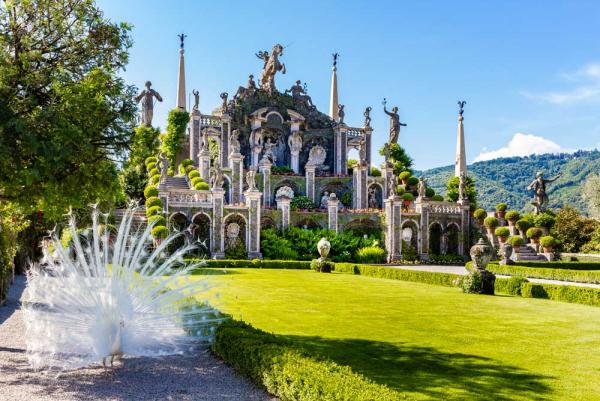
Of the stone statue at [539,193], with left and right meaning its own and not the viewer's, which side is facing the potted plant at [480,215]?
right

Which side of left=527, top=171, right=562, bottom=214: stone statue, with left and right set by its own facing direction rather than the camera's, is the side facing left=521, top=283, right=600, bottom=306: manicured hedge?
front

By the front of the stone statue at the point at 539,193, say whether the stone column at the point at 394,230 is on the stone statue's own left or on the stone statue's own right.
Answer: on the stone statue's own right

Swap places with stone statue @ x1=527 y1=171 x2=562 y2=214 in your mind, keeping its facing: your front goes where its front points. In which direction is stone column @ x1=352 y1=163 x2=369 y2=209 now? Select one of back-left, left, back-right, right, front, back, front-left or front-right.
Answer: right

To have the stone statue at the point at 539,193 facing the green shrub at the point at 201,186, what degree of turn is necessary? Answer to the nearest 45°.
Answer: approximately 45° to its right

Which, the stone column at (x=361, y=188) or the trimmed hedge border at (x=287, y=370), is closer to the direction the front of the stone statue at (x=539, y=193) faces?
the trimmed hedge border

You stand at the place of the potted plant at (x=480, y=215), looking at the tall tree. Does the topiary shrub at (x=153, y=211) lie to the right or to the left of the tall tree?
right

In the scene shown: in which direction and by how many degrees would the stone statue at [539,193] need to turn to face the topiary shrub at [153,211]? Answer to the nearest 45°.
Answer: approximately 45° to its right

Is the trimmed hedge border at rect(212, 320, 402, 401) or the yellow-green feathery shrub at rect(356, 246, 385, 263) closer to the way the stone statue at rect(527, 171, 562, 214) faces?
the trimmed hedge border

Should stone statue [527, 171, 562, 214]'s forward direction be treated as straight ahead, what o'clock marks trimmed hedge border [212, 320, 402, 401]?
The trimmed hedge border is roughly at 12 o'clock from the stone statue.

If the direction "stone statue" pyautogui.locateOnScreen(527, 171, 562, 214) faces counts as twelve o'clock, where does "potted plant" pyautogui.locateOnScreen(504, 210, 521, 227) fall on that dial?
The potted plant is roughly at 2 o'clock from the stone statue.

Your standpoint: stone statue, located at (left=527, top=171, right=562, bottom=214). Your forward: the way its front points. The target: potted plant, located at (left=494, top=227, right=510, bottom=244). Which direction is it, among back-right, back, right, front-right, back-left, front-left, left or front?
front-right

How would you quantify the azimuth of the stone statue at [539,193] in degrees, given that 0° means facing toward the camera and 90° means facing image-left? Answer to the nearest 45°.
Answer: approximately 0°

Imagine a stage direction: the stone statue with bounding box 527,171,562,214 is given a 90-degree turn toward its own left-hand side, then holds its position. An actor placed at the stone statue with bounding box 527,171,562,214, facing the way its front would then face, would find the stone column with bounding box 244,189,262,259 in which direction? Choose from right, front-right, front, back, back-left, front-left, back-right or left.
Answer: back-right

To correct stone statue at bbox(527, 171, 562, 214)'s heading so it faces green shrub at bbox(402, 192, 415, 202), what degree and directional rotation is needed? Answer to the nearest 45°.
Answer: approximately 90° to its right
